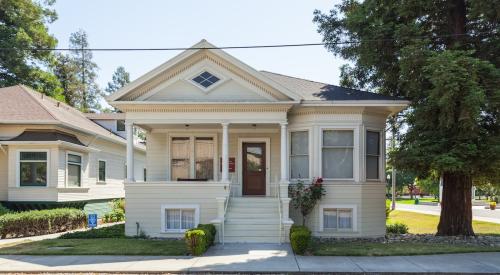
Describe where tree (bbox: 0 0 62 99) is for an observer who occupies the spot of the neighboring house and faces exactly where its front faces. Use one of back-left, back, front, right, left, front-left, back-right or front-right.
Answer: back

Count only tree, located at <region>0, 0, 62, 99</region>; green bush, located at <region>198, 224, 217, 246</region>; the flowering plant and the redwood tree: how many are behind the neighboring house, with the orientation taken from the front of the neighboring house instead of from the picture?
1

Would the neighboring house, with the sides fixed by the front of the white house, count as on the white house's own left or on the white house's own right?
on the white house's own right

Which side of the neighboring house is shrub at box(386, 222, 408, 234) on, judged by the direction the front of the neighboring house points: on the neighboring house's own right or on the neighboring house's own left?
on the neighboring house's own left

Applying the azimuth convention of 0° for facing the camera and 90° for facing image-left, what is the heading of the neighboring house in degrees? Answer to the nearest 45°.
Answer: approximately 0°

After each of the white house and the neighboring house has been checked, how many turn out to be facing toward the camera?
2

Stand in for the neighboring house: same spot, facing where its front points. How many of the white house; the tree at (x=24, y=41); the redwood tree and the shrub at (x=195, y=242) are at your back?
1

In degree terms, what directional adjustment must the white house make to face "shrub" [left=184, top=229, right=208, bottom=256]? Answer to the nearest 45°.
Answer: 0° — it already faces it

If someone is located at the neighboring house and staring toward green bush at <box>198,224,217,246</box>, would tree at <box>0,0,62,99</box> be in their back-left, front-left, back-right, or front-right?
back-left

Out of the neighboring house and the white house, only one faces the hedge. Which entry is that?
the neighboring house

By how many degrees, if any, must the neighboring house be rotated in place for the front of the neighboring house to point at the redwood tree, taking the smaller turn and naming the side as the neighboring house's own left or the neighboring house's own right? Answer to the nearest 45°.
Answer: approximately 45° to the neighboring house's own left

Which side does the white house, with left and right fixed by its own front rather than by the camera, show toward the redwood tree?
left

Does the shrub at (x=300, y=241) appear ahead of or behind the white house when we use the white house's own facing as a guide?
ahead
